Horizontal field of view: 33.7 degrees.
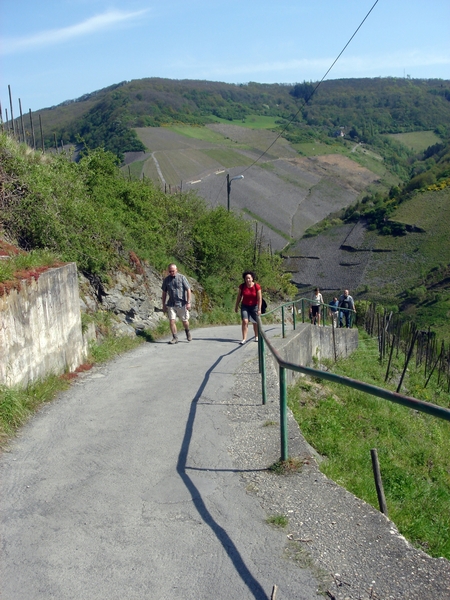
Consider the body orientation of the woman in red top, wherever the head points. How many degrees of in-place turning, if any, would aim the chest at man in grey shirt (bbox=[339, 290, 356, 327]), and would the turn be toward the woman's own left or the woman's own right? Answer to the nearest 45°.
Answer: approximately 180°

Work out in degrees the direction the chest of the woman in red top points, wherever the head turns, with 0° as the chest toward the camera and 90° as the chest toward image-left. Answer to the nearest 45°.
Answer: approximately 0°

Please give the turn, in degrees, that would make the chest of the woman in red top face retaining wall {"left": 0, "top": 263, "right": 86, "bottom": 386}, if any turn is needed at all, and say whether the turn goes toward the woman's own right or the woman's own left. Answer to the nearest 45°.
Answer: approximately 45° to the woman's own right

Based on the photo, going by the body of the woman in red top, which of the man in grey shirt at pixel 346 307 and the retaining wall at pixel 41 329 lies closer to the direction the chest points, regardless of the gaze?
the retaining wall

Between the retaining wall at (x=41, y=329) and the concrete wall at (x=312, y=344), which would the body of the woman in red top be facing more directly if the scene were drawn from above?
the retaining wall
